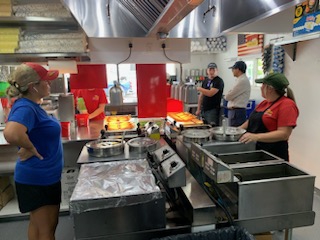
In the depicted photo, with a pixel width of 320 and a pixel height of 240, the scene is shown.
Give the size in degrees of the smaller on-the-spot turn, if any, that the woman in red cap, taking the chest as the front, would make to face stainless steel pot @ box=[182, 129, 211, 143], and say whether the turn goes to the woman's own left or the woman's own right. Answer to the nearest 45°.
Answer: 0° — they already face it

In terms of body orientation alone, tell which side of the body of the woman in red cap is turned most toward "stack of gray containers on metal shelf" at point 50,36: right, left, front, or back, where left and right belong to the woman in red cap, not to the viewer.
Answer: left

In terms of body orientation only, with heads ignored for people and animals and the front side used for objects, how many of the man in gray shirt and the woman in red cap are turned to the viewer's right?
1

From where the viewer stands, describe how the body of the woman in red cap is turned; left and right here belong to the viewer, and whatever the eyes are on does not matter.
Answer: facing to the right of the viewer

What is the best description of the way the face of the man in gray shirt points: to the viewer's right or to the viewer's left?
to the viewer's left

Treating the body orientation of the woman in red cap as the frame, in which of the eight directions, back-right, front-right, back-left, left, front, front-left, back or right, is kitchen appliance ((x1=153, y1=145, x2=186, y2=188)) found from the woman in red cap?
front-right

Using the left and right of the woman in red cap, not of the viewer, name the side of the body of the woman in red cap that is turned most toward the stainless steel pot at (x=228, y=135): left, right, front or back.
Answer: front

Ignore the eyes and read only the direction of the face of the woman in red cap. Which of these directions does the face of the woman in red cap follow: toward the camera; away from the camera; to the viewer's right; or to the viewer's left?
to the viewer's right
